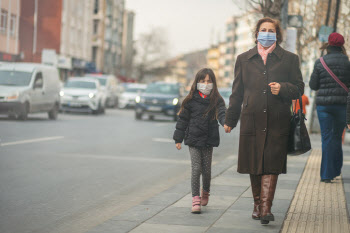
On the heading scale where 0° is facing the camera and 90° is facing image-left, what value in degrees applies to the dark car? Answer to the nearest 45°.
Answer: approximately 0°

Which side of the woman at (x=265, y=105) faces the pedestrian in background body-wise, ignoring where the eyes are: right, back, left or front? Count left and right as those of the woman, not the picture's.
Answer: back

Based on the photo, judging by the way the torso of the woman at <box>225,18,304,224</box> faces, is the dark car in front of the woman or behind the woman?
behind

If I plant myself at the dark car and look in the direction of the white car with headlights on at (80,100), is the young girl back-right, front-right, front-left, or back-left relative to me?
back-left

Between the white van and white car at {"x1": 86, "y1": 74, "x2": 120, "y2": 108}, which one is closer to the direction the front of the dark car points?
the white van

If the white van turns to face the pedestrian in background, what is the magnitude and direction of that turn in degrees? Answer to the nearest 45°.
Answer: approximately 45° to its left
